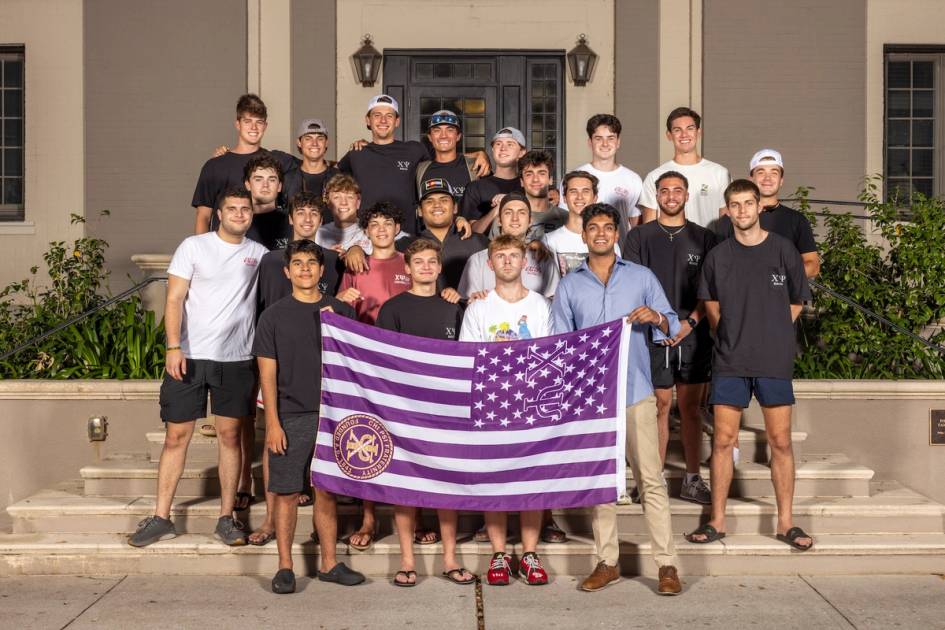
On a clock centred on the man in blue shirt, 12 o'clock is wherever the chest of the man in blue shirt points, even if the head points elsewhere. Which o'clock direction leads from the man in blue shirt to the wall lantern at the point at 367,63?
The wall lantern is roughly at 5 o'clock from the man in blue shirt.

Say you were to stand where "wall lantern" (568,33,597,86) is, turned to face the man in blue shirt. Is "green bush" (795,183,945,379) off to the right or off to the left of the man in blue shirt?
left

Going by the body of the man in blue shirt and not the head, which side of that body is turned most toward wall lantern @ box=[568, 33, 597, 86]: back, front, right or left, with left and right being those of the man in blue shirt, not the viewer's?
back

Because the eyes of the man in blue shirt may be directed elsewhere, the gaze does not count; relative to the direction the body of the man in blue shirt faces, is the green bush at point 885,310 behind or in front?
behind

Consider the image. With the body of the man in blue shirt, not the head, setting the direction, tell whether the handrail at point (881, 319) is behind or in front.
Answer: behind

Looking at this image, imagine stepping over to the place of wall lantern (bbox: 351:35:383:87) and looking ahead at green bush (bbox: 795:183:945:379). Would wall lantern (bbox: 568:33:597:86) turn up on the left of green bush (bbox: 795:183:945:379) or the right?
left

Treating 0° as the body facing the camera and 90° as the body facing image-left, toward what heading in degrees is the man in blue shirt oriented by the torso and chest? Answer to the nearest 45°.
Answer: approximately 0°

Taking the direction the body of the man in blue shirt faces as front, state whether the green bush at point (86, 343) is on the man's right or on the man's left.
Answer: on the man's right

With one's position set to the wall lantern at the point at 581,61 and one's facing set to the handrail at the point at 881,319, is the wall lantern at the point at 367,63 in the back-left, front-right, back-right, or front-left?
back-right
